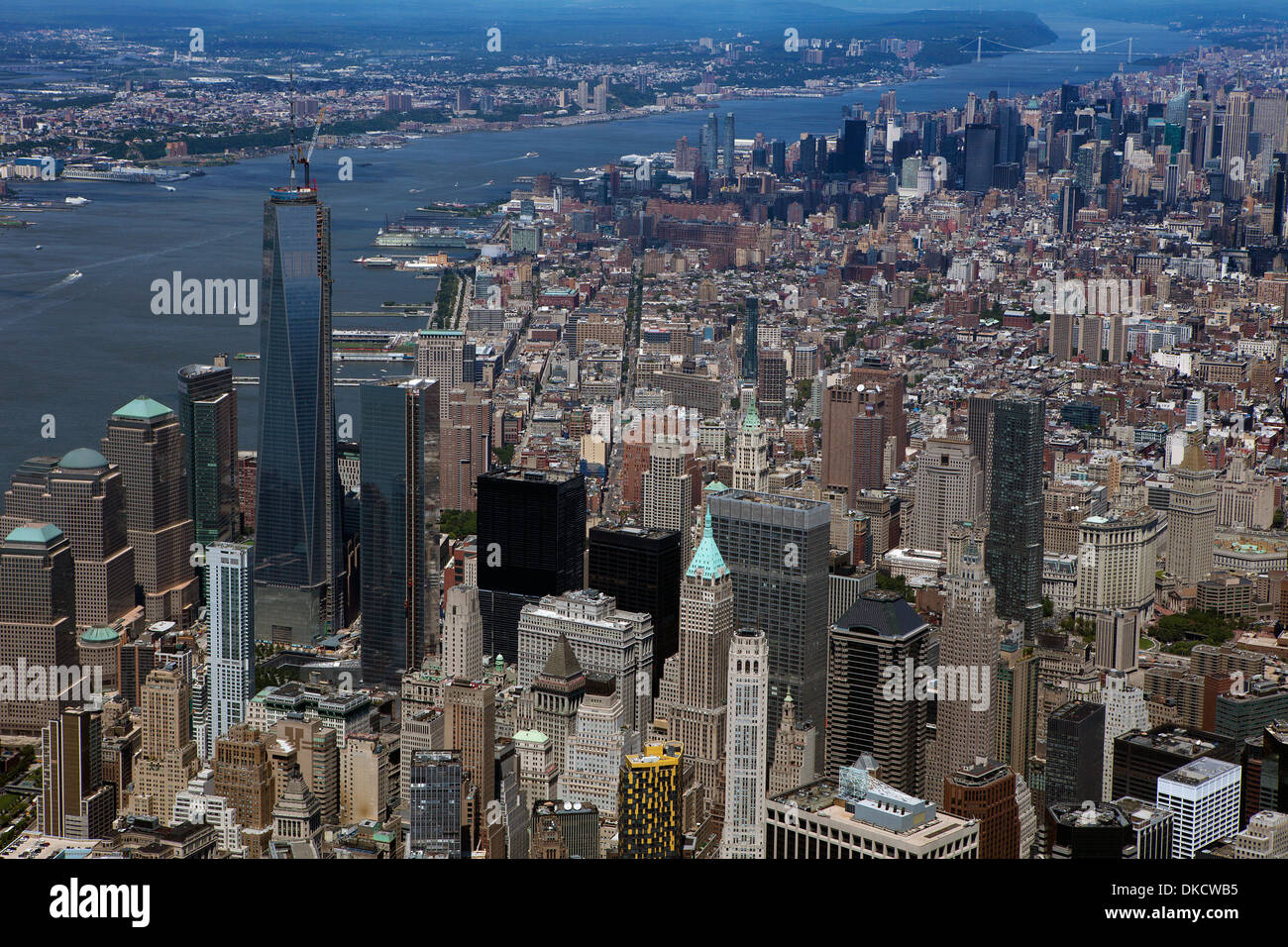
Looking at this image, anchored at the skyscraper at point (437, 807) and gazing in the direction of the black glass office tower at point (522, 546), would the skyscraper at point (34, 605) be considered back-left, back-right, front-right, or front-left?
front-left

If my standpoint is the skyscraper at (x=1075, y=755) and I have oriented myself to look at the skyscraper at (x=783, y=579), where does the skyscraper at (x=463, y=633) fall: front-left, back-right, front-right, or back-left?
front-left
